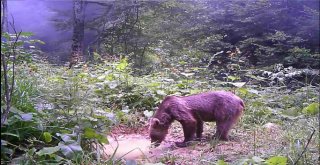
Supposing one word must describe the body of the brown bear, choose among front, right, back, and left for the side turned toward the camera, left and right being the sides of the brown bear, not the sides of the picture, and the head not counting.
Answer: left

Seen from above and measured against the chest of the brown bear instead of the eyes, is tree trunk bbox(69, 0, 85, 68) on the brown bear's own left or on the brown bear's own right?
on the brown bear's own right
